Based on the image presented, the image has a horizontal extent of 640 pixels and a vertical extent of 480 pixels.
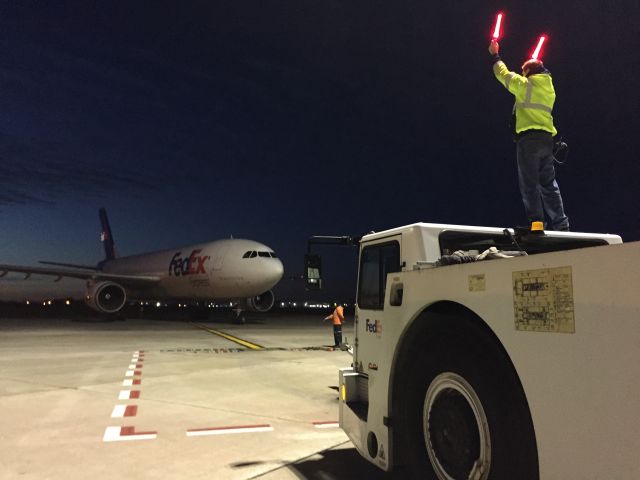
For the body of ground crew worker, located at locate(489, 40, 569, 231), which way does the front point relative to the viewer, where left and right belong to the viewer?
facing away from the viewer and to the left of the viewer

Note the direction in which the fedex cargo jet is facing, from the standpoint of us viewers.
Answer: facing the viewer and to the right of the viewer

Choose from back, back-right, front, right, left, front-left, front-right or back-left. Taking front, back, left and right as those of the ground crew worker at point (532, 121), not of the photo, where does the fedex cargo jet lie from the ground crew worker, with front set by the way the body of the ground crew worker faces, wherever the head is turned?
front

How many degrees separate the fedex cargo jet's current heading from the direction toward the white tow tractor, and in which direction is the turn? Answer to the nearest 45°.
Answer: approximately 45° to its right

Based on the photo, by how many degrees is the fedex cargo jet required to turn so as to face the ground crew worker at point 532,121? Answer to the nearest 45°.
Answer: approximately 45° to its right

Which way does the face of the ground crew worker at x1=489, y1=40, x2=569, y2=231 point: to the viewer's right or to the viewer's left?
to the viewer's left
